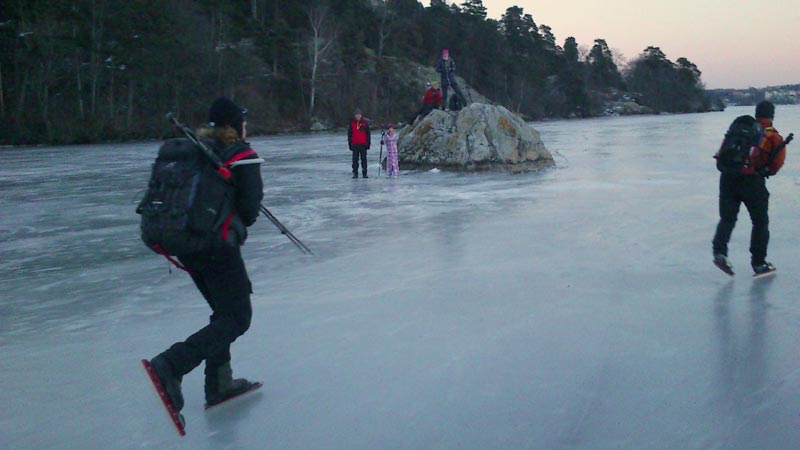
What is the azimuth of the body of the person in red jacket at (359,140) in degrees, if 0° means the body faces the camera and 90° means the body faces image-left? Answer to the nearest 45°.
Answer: approximately 0°

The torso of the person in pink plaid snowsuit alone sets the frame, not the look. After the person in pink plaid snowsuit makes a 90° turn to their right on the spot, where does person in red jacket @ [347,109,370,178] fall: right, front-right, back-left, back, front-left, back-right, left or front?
front-left

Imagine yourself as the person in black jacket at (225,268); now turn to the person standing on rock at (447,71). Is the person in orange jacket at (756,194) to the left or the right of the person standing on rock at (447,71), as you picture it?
right

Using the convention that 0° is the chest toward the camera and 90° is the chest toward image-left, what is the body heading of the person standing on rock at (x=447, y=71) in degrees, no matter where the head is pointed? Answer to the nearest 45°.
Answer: approximately 0°

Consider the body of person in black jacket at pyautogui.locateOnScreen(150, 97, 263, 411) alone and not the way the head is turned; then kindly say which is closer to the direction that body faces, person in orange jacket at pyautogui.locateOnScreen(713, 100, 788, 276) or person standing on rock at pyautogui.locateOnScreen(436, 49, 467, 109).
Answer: the person in orange jacket
